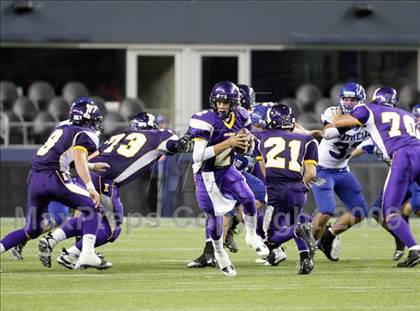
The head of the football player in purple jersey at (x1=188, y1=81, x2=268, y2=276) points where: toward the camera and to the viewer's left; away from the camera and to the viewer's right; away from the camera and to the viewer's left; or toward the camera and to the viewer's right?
toward the camera and to the viewer's left

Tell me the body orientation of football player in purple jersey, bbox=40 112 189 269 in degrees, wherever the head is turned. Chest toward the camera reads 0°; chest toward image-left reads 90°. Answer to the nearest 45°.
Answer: approximately 225°

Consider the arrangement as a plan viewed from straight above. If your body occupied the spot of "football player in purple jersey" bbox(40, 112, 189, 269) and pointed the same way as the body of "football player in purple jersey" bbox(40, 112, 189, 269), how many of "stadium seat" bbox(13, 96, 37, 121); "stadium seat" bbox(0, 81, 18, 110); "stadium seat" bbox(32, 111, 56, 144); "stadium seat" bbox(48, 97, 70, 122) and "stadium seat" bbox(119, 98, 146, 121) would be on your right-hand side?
0

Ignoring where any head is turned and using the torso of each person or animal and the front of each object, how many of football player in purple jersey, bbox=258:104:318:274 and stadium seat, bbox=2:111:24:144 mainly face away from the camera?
1

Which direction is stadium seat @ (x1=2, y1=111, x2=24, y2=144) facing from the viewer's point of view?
toward the camera

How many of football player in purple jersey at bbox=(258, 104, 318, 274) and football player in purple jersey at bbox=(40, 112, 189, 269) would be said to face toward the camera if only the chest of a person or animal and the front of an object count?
0

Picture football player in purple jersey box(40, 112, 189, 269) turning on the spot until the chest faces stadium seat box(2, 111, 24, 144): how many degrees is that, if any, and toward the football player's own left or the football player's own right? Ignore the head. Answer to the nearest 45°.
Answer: approximately 45° to the football player's own left

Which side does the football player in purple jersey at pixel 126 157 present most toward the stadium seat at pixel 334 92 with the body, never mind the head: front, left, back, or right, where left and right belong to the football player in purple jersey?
front

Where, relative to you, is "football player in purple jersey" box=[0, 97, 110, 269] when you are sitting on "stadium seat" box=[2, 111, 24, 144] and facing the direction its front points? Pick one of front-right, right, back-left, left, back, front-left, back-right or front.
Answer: front

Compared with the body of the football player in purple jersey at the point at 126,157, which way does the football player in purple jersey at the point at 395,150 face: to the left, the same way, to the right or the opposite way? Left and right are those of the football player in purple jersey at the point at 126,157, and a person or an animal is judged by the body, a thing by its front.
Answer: to the left

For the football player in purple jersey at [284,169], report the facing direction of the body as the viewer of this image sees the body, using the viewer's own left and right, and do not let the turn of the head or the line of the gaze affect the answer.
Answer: facing away from the viewer

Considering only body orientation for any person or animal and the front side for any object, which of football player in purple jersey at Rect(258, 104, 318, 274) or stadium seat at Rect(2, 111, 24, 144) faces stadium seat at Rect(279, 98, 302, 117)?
the football player in purple jersey

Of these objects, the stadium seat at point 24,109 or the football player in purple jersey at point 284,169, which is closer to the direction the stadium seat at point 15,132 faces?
the football player in purple jersey

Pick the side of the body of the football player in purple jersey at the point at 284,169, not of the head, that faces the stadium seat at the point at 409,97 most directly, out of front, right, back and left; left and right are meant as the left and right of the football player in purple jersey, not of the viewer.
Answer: front

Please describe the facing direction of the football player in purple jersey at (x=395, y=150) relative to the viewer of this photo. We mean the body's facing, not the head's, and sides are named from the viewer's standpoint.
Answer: facing away from the viewer and to the left of the viewer

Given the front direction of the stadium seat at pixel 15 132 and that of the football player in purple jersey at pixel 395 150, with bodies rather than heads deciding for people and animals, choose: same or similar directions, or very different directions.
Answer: very different directions

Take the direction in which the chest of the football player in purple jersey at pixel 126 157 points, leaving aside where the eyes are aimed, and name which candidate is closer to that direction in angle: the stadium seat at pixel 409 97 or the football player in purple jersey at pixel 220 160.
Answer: the stadium seat

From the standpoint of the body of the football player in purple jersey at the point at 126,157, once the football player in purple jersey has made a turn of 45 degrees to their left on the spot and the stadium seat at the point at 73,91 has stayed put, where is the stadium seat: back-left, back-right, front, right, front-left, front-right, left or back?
front
